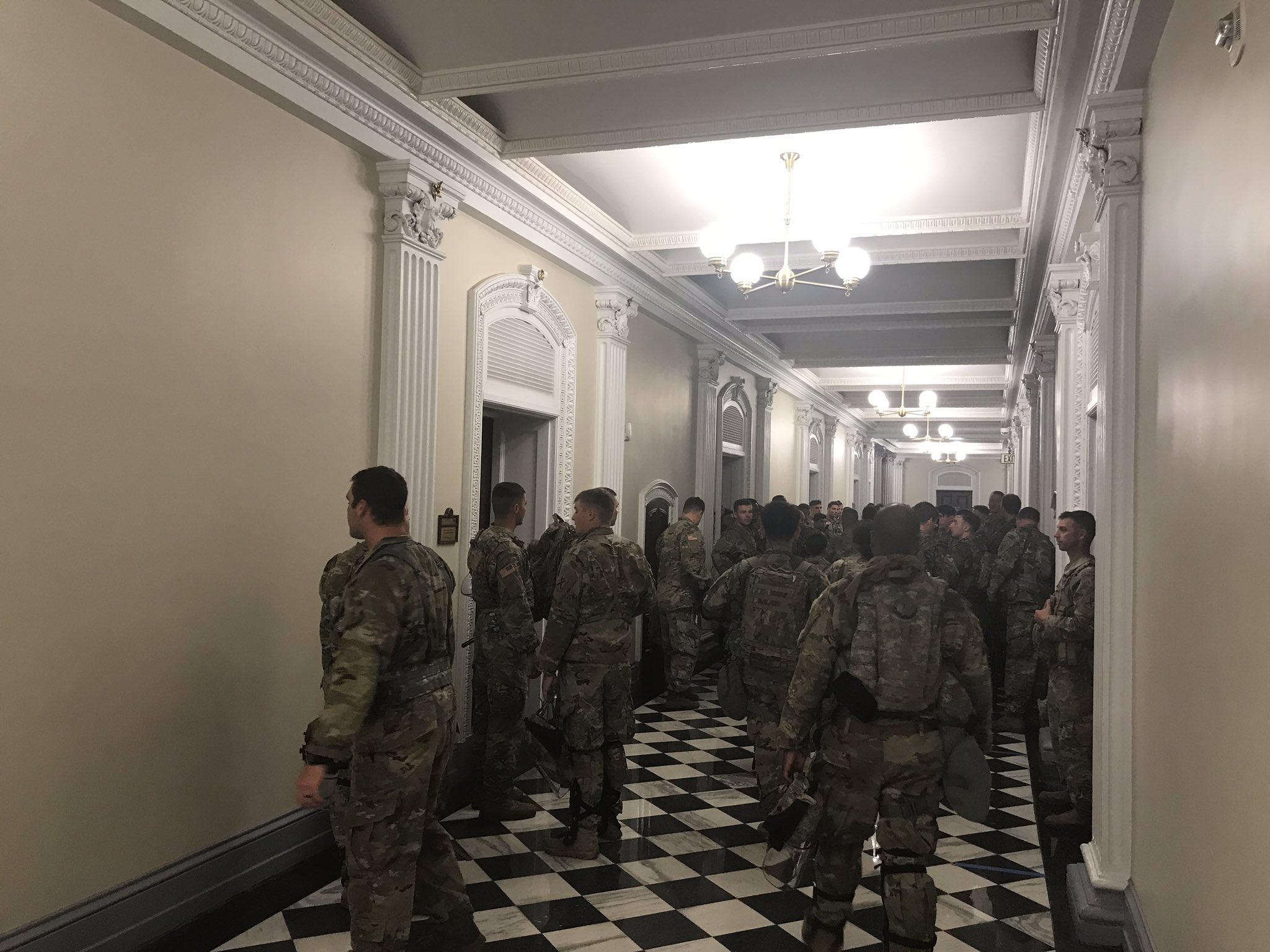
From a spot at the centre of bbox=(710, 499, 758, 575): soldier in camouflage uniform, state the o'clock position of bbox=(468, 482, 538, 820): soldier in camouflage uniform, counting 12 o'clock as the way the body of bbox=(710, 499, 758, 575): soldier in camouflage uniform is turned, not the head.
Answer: bbox=(468, 482, 538, 820): soldier in camouflage uniform is roughly at 2 o'clock from bbox=(710, 499, 758, 575): soldier in camouflage uniform.

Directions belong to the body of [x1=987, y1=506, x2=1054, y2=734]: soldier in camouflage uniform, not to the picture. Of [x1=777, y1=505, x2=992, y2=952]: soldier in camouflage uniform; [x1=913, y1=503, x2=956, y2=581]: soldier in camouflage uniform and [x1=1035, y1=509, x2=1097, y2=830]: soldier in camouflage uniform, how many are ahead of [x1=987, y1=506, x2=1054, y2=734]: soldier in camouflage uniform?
1

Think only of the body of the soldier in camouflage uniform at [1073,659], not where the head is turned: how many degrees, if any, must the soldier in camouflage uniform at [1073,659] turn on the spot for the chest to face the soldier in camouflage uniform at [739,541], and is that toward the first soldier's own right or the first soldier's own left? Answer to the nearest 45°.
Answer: approximately 45° to the first soldier's own right

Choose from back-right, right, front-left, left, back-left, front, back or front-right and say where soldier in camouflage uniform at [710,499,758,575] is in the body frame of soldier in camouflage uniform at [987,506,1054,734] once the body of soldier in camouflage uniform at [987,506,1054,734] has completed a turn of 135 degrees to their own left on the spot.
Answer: right

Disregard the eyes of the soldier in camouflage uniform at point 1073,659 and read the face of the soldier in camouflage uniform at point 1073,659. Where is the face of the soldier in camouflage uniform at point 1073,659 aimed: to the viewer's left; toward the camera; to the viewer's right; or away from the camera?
to the viewer's left

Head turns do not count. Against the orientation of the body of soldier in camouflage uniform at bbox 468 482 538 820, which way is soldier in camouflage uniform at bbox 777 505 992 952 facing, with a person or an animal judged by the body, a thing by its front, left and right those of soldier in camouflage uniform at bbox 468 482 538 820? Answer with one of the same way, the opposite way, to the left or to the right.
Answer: to the left

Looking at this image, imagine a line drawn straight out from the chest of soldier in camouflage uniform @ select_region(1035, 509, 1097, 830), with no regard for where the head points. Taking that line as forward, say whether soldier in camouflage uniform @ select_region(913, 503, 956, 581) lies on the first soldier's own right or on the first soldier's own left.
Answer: on the first soldier's own right

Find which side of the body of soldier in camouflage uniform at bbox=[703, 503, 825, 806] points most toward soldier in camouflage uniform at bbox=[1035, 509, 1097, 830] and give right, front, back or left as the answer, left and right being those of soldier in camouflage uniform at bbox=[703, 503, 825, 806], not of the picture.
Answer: right

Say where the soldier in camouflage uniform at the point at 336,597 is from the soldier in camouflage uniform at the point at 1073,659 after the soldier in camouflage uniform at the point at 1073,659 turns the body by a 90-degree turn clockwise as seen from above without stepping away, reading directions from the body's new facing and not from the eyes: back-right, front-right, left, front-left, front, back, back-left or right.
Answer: back-left

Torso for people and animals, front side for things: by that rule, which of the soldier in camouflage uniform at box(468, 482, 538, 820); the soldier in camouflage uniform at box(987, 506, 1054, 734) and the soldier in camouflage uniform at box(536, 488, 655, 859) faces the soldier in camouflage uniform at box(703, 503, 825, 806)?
the soldier in camouflage uniform at box(468, 482, 538, 820)

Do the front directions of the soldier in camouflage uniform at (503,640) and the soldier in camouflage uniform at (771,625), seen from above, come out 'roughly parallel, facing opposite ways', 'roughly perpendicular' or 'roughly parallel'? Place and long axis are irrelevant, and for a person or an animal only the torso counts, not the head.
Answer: roughly perpendicular

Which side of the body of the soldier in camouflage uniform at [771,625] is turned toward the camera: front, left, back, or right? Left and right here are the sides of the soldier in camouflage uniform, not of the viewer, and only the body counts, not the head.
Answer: back

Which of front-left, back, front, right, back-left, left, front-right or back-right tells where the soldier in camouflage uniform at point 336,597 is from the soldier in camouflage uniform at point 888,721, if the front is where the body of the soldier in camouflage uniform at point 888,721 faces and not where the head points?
left

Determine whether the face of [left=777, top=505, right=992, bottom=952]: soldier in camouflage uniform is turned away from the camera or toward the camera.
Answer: away from the camera

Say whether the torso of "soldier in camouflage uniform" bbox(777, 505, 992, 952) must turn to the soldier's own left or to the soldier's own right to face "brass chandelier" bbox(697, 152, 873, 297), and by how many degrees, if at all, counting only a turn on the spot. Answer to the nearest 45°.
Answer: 0° — they already face it

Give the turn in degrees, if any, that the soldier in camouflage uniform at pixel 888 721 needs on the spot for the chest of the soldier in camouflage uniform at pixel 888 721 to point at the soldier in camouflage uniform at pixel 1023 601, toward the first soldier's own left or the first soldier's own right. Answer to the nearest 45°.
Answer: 0° — they already face them

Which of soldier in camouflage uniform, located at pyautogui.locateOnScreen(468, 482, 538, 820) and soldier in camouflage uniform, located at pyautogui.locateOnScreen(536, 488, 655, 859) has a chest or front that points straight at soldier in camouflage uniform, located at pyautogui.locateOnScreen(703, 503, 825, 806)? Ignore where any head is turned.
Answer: soldier in camouflage uniform, located at pyautogui.locateOnScreen(468, 482, 538, 820)

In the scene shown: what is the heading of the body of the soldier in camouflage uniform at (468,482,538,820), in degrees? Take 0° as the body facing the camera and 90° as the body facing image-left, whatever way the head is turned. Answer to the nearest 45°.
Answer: approximately 270°
